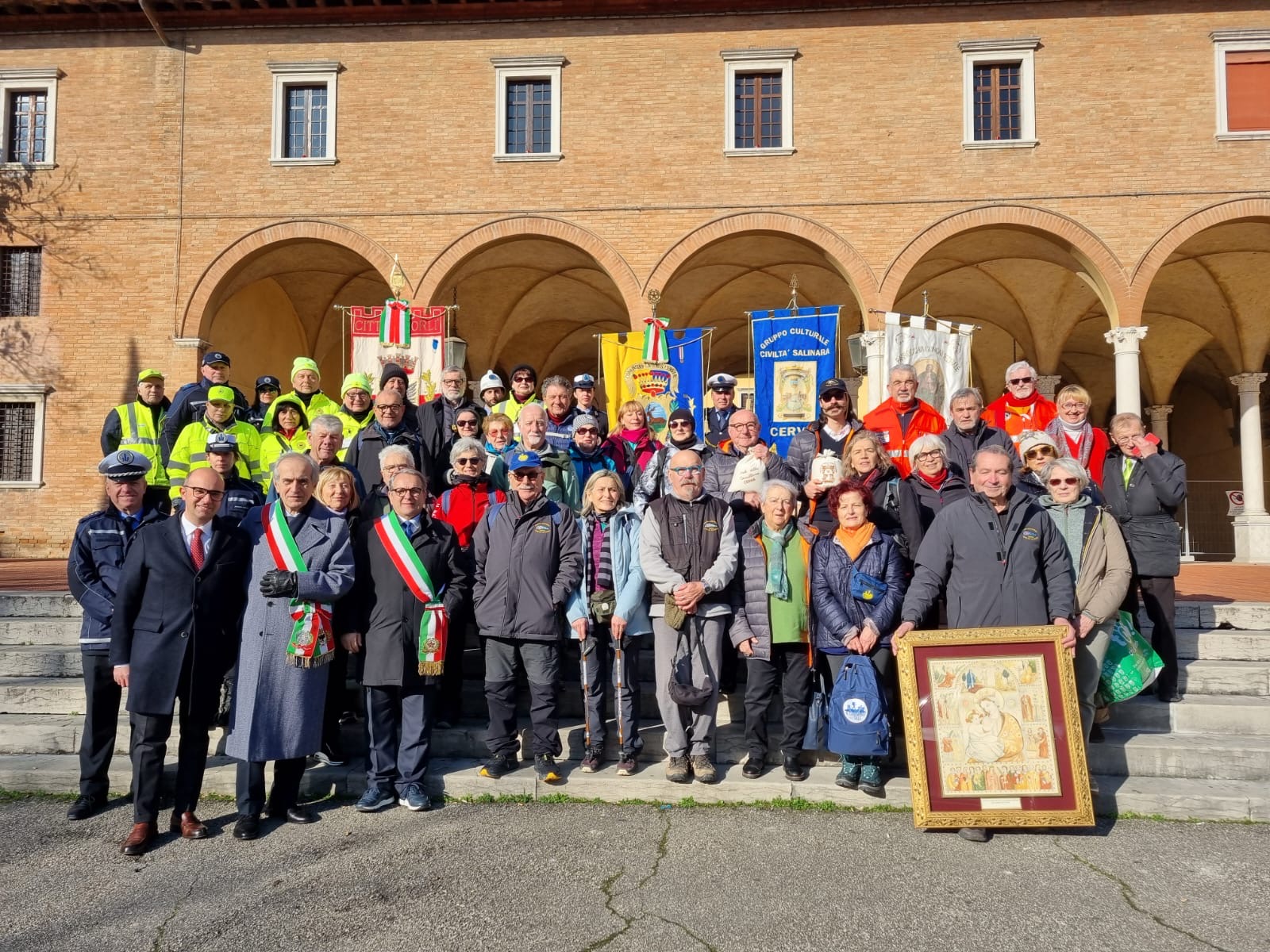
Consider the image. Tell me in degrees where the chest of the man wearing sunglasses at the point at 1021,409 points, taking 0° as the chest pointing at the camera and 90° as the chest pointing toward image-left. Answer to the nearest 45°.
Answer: approximately 0°

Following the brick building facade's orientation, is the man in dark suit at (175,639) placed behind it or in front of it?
in front

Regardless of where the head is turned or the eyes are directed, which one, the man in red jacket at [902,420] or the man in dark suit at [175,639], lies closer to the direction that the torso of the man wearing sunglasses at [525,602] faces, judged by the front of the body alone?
the man in dark suit

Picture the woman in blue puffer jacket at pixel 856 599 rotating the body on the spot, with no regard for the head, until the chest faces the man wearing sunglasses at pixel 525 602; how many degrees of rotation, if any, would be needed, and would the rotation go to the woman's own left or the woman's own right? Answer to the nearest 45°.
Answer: approximately 90° to the woman's own right

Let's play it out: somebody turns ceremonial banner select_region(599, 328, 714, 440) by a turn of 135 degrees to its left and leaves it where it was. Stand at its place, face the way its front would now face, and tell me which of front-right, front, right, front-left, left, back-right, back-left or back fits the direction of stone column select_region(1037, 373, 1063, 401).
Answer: front

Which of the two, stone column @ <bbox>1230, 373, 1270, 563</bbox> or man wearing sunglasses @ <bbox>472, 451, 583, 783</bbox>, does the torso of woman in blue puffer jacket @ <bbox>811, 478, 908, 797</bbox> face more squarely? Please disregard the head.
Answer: the man wearing sunglasses

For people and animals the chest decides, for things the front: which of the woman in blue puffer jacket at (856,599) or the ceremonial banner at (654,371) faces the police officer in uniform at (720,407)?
the ceremonial banner

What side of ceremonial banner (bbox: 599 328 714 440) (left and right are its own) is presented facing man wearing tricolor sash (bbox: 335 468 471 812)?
front
